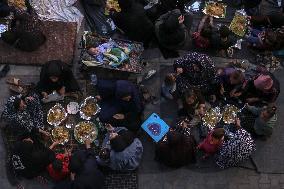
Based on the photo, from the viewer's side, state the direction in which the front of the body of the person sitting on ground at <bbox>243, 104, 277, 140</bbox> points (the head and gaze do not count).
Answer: to the viewer's left

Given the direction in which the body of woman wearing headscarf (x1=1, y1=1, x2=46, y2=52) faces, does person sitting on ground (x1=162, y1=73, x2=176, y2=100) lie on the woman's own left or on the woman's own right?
on the woman's own right

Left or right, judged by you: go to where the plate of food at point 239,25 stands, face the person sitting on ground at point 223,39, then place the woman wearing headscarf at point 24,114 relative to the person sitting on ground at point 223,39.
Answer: right

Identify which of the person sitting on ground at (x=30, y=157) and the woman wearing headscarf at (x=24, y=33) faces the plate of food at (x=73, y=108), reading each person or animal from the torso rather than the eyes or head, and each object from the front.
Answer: the person sitting on ground

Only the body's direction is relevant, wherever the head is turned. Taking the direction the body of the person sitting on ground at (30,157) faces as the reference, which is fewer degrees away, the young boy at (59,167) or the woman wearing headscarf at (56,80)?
the woman wearing headscarf

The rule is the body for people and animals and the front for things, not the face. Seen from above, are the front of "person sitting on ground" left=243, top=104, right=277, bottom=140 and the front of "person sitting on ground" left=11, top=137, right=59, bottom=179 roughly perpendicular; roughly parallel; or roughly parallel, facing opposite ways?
roughly perpendicular

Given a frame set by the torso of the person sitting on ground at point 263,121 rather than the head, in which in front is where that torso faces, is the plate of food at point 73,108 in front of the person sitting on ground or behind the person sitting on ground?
in front

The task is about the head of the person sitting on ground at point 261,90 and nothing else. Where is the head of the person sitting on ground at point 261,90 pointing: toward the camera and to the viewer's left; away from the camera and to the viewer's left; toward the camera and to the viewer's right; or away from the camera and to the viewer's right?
toward the camera and to the viewer's left

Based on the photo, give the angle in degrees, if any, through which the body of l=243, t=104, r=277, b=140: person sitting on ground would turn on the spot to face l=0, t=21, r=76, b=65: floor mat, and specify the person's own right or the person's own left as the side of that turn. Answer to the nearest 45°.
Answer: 0° — they already face it
